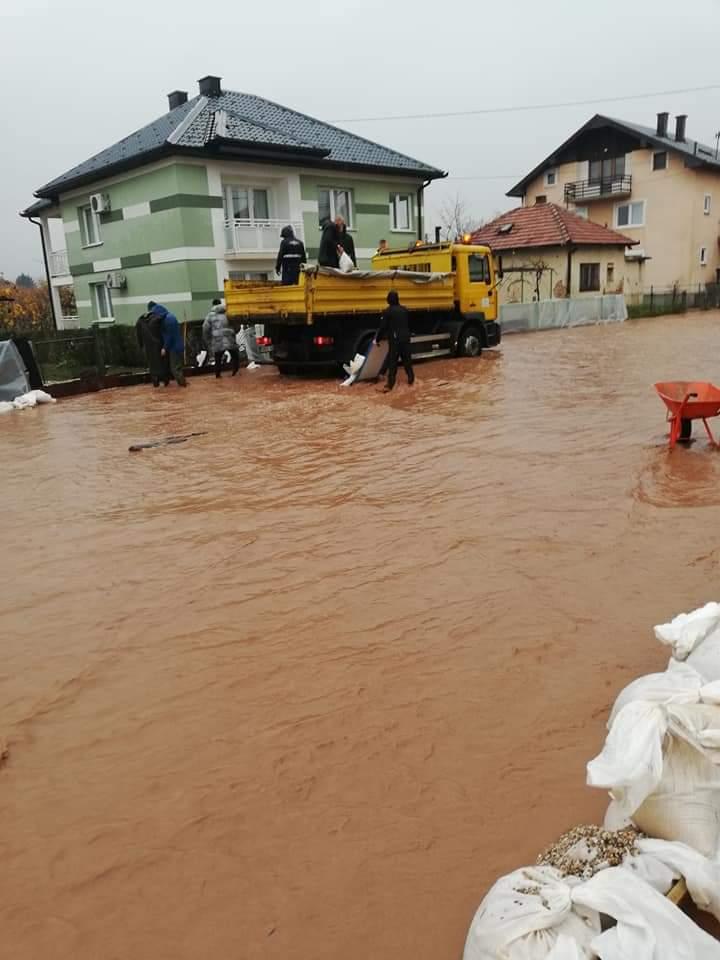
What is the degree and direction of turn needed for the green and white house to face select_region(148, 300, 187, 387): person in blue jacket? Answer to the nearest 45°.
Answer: approximately 45° to its right

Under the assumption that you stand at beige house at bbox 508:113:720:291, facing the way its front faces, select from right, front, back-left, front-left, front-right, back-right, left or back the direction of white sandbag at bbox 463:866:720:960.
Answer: front-left

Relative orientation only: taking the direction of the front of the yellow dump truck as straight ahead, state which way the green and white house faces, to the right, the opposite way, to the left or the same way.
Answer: to the right

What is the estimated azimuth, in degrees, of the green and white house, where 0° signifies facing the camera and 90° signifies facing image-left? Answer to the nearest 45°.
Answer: approximately 315°

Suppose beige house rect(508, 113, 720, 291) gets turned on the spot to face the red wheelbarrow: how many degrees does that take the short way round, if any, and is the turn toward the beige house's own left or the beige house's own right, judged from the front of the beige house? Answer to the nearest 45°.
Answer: approximately 45° to the beige house's own left

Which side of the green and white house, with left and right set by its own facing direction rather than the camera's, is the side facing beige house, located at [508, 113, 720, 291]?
left

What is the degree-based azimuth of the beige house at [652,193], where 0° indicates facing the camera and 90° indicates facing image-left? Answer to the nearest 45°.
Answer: approximately 45°
